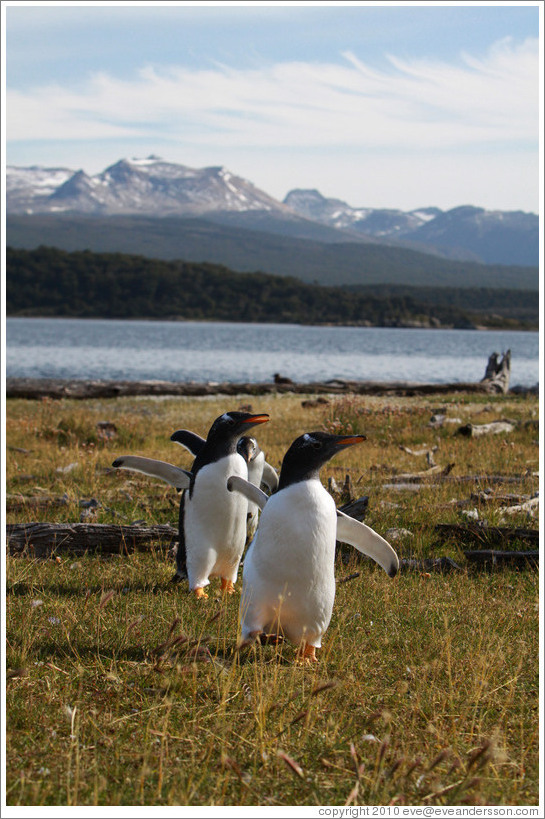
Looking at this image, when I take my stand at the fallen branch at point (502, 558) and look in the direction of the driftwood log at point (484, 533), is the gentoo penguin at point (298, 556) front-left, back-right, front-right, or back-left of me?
back-left

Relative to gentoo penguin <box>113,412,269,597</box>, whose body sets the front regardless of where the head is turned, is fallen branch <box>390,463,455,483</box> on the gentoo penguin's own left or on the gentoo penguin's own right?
on the gentoo penguin's own left

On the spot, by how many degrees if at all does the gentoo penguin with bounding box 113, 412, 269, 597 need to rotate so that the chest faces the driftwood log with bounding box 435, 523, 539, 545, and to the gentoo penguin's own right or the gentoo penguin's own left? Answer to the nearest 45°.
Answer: approximately 90° to the gentoo penguin's own left

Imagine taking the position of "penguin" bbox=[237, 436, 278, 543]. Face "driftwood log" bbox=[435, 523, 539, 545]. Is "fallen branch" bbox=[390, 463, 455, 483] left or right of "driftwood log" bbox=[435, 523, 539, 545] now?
left

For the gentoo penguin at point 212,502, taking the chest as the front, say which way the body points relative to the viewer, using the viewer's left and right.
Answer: facing the viewer and to the right of the viewer
